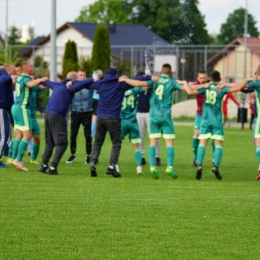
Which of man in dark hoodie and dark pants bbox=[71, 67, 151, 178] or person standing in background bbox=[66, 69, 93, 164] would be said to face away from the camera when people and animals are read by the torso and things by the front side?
the man in dark hoodie and dark pants

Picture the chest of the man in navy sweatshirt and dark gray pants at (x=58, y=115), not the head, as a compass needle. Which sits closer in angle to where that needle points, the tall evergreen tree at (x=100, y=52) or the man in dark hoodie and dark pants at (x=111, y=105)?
the tall evergreen tree

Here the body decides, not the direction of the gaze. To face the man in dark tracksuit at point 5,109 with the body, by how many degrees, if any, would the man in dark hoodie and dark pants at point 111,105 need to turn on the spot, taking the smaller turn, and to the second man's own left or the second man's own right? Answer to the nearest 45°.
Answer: approximately 45° to the second man's own left

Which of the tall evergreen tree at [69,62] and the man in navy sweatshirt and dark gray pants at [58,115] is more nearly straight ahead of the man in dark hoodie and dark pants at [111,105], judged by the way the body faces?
the tall evergreen tree

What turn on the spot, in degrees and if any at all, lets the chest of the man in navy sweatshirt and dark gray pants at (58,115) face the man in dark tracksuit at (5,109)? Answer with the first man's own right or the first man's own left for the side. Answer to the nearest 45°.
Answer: approximately 90° to the first man's own left

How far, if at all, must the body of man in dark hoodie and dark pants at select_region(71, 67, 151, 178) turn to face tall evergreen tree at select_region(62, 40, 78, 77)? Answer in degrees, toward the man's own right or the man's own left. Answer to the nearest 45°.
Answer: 0° — they already face it

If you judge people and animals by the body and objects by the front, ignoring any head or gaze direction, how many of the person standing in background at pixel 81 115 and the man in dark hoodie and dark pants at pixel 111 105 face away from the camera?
1

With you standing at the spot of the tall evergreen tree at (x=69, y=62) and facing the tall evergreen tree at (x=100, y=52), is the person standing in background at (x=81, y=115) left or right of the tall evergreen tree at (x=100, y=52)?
right

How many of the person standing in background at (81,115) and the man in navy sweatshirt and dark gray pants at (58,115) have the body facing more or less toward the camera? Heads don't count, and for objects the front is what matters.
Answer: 1

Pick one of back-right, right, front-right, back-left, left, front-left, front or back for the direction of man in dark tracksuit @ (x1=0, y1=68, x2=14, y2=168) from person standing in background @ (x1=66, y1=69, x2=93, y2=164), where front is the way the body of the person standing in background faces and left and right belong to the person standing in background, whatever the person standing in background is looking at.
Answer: front-right

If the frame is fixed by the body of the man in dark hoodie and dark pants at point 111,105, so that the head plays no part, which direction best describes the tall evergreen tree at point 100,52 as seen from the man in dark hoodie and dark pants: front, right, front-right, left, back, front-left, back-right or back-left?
front

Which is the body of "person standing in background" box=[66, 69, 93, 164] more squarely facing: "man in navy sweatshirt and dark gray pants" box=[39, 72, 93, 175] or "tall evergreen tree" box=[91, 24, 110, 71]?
the man in navy sweatshirt and dark gray pants

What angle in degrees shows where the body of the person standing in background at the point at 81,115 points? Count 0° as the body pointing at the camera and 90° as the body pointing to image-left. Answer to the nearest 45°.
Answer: approximately 0°

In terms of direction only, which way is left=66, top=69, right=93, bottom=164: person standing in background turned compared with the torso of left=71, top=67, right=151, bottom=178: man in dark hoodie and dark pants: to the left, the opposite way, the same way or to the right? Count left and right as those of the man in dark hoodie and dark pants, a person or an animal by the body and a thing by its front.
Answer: the opposite way

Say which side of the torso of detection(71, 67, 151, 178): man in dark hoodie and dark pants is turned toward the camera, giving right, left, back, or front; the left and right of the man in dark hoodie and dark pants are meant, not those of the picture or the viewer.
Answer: back

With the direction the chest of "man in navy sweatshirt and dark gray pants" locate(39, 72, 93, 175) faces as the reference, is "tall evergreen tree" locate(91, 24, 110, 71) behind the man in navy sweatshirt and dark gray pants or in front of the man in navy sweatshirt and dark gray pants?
in front

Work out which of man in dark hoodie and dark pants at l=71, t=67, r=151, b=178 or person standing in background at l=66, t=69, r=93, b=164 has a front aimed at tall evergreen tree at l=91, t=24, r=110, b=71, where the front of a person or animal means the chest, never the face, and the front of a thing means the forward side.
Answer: the man in dark hoodie and dark pants

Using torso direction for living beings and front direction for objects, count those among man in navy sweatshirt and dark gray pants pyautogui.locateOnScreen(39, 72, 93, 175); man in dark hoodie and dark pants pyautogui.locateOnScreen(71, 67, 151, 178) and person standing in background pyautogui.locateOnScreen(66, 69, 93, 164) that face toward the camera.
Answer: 1
